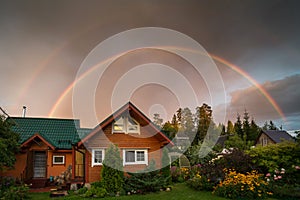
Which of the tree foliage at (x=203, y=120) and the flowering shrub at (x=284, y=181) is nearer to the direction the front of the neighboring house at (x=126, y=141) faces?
the flowering shrub

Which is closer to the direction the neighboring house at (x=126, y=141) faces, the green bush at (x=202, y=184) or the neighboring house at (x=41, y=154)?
the green bush

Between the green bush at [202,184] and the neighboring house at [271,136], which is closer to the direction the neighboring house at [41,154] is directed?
the green bush

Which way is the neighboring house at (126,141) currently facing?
toward the camera

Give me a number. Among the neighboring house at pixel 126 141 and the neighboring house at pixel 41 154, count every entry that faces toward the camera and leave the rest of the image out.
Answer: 2

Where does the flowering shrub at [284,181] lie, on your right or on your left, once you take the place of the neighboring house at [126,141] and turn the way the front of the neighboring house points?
on your left

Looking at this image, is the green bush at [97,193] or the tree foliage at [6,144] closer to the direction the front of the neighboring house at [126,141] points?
the green bush

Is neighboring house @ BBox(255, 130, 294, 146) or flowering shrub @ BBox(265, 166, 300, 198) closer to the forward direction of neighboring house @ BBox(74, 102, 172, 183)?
the flowering shrub

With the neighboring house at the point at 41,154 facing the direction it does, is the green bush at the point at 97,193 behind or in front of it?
in front

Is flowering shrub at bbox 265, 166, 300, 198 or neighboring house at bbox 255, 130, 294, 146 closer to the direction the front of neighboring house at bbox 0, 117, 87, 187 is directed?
the flowering shrub

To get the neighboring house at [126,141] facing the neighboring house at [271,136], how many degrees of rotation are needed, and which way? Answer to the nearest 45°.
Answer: approximately 135° to its left
